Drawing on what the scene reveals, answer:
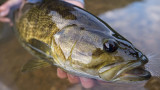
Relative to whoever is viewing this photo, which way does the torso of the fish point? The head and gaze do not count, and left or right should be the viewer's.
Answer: facing the viewer and to the right of the viewer
